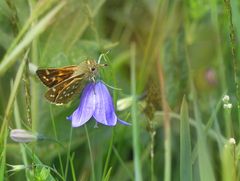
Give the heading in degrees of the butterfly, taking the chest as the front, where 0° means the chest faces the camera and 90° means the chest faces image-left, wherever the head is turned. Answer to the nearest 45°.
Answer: approximately 270°
